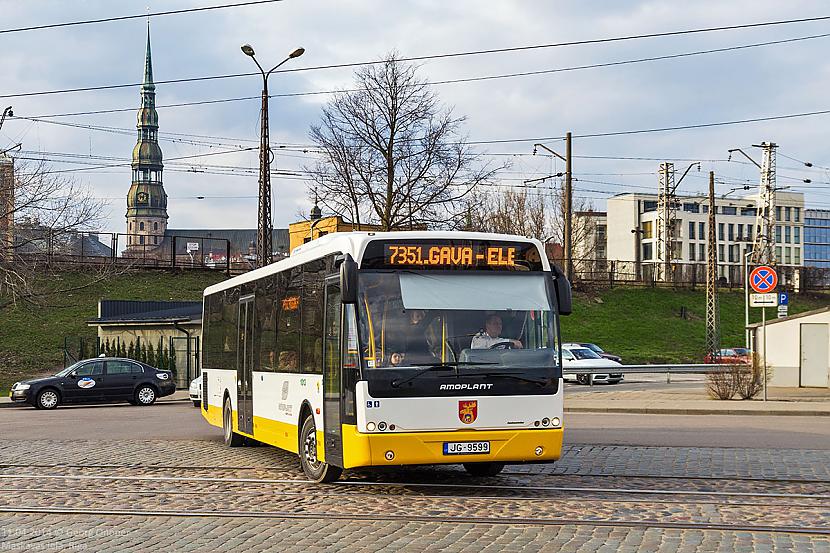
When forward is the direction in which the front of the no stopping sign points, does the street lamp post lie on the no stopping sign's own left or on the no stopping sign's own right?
on the no stopping sign's own right

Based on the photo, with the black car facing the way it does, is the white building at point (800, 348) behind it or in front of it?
behind

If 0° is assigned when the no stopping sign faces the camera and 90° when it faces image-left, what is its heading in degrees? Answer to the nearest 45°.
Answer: approximately 0°

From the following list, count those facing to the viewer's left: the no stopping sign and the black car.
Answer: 1

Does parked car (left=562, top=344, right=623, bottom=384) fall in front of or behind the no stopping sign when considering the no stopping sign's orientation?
behind

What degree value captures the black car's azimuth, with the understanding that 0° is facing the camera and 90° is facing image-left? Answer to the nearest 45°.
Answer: approximately 90°

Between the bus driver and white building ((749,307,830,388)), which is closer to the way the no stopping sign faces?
the bus driver

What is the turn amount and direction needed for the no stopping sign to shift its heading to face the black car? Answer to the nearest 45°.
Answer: approximately 90° to its right

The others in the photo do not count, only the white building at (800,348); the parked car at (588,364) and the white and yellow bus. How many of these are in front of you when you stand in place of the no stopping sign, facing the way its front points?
1

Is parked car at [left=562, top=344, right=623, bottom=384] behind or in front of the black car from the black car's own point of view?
behind

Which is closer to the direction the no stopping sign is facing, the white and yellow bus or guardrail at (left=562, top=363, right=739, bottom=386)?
the white and yellow bus
